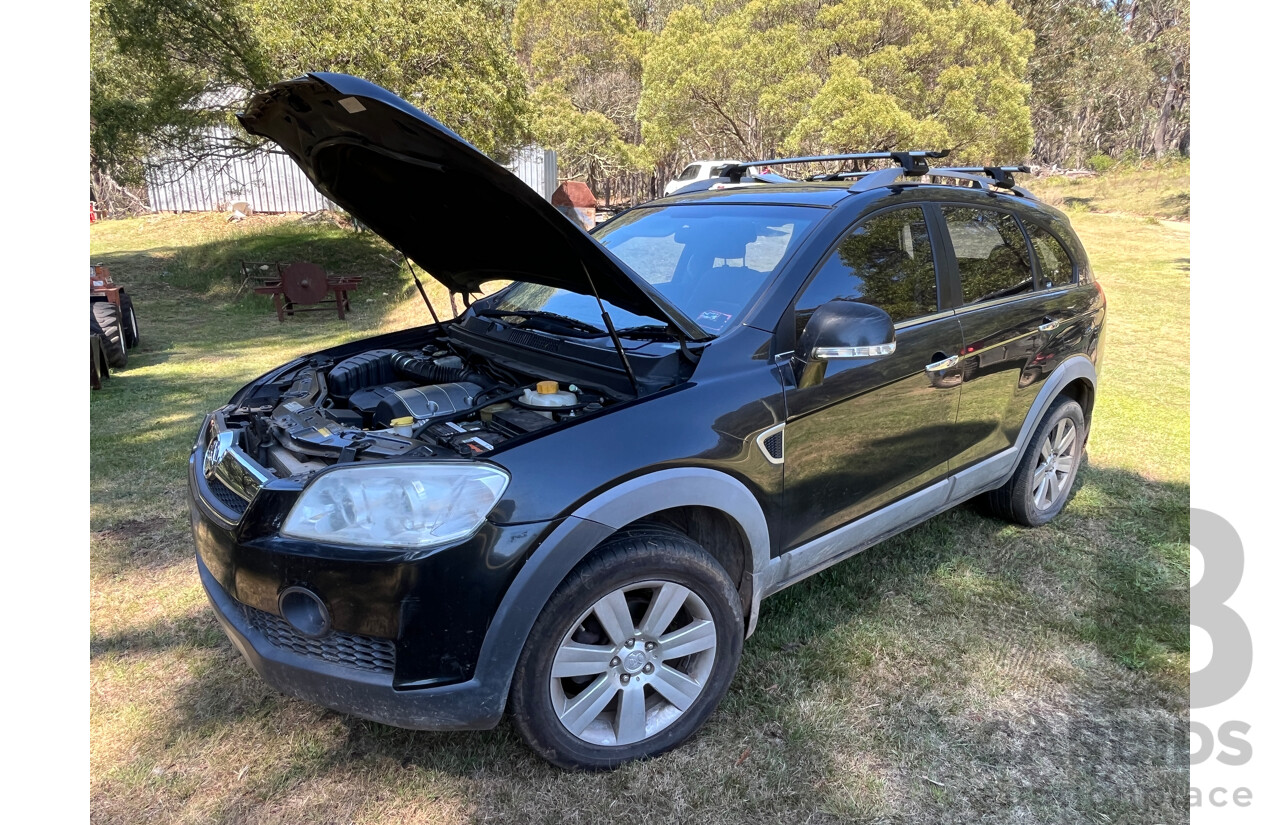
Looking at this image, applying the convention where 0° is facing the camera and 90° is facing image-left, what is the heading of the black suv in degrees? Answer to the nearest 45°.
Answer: approximately 45°

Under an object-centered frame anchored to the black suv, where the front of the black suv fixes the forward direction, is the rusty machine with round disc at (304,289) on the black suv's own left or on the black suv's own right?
on the black suv's own right

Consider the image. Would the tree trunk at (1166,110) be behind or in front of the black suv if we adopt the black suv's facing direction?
behind

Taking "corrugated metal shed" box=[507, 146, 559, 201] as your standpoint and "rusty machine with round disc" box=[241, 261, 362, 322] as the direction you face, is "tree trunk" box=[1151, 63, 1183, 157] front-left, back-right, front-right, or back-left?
back-left

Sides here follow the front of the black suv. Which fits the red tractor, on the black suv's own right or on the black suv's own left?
on the black suv's own right

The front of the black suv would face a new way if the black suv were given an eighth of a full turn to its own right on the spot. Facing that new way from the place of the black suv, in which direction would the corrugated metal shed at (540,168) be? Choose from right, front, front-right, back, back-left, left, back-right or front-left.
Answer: right
